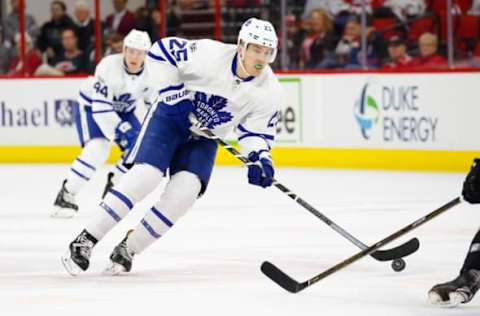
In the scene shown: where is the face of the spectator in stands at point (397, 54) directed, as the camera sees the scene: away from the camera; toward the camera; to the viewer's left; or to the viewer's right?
toward the camera

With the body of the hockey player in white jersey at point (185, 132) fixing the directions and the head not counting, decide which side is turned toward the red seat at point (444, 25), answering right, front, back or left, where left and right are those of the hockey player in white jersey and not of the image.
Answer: left

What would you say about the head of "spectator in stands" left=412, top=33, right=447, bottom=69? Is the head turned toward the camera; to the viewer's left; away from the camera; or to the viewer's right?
toward the camera

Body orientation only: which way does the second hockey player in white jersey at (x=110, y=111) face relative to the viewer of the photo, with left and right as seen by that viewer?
facing the viewer and to the right of the viewer

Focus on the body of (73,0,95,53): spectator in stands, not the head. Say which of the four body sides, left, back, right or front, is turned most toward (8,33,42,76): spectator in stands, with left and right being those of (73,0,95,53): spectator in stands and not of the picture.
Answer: right

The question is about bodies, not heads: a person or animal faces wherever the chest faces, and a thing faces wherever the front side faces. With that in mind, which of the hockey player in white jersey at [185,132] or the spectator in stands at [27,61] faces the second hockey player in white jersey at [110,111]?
the spectator in stands

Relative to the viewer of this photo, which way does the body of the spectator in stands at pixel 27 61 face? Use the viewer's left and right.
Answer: facing the viewer

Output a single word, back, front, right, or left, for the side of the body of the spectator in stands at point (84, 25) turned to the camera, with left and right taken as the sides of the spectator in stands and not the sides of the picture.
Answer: front

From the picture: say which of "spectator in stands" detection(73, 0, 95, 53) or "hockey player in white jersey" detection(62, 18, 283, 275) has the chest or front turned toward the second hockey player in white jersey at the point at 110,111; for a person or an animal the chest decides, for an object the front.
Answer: the spectator in stands

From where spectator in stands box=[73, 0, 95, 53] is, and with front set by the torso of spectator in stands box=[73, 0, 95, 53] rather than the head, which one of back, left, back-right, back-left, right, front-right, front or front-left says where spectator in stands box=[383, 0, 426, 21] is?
front-left

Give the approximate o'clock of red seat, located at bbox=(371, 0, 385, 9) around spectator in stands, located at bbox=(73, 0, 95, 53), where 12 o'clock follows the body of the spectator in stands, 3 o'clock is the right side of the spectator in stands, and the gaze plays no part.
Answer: The red seat is roughly at 10 o'clock from the spectator in stands.

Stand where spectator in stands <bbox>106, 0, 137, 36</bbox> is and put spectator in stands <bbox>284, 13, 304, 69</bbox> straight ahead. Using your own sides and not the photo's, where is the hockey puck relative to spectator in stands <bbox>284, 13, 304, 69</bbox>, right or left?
right

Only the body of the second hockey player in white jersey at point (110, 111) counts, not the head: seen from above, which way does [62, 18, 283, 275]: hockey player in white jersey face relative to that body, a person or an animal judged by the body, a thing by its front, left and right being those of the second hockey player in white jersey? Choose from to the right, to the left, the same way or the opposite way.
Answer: the same way

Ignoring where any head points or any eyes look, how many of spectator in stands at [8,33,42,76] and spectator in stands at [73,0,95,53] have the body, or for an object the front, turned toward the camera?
2

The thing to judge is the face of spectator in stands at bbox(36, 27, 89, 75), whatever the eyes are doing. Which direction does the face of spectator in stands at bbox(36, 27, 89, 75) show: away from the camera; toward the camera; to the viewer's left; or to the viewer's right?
toward the camera

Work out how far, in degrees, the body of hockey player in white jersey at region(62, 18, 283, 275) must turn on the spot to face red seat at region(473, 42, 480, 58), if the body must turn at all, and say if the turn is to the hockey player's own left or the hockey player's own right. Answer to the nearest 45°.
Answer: approximately 90° to the hockey player's own left

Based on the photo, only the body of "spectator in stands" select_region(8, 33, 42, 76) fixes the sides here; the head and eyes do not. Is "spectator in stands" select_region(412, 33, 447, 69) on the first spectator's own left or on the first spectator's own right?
on the first spectator's own left

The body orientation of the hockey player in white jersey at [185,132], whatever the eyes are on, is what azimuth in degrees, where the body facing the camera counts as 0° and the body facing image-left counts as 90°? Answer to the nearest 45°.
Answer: approximately 315°
